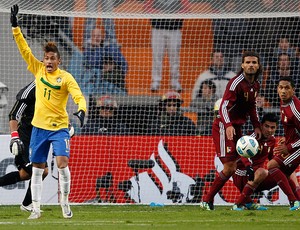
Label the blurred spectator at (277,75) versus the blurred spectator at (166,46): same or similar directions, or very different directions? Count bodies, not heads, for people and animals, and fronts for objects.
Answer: same or similar directions

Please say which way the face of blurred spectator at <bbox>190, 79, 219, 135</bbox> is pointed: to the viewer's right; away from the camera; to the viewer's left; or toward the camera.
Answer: toward the camera

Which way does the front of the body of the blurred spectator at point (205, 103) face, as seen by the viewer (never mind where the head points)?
toward the camera

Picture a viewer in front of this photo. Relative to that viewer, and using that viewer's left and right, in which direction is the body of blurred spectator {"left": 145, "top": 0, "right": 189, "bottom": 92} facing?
facing the viewer

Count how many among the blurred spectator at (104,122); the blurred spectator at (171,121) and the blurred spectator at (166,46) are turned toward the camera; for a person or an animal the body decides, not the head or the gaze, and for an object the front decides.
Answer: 3

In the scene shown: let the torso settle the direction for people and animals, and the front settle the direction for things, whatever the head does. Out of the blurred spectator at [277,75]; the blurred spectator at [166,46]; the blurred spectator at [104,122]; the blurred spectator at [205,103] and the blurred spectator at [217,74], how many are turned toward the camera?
5

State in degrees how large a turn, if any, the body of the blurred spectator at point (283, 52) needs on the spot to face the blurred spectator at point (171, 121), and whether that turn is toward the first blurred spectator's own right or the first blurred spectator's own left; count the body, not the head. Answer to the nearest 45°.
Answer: approximately 45° to the first blurred spectator's own right

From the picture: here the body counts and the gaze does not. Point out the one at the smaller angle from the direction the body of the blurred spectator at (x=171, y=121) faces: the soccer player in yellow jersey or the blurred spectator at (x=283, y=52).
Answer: the soccer player in yellow jersey

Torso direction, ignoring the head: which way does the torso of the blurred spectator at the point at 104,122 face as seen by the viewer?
toward the camera

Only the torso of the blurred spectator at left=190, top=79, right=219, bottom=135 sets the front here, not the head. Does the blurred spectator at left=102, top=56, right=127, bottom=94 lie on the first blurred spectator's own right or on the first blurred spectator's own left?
on the first blurred spectator's own right

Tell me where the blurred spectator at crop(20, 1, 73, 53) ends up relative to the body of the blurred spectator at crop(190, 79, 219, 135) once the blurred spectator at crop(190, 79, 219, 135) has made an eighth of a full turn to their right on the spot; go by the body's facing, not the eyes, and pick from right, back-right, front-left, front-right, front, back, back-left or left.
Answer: front-right

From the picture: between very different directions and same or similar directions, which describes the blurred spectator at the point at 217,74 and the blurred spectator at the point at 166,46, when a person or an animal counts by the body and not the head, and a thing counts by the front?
same or similar directions

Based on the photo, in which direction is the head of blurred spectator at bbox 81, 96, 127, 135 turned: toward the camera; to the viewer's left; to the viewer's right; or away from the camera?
toward the camera

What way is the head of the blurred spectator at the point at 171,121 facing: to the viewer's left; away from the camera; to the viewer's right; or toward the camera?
toward the camera

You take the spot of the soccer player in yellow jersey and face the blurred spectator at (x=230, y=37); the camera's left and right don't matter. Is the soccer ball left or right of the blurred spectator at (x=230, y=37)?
right
